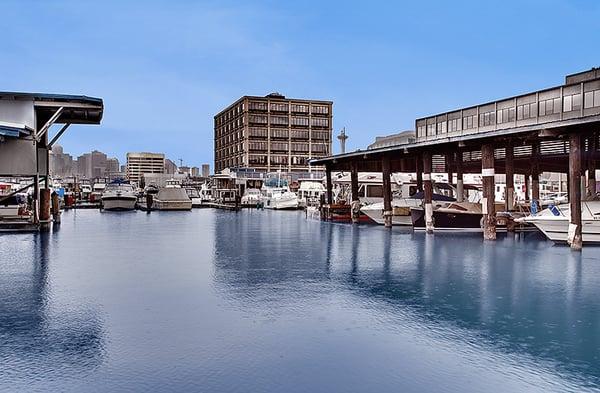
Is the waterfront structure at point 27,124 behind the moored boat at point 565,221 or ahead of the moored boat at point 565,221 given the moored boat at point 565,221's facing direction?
ahead

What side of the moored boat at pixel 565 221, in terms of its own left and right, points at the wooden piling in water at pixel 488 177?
front

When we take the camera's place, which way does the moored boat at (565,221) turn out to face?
facing to the left of the viewer

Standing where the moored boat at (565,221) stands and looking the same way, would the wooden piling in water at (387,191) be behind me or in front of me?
in front

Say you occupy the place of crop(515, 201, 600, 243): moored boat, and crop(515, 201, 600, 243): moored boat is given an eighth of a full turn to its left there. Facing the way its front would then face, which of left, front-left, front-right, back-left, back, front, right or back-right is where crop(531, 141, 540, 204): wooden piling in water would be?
back-right
